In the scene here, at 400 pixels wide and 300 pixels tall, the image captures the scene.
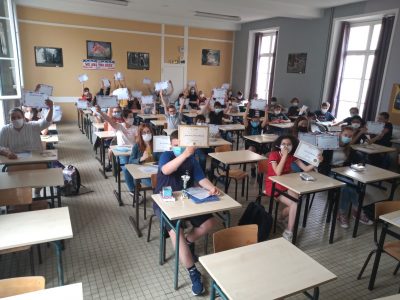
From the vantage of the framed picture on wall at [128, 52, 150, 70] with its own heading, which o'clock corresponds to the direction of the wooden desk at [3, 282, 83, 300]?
The wooden desk is roughly at 12 o'clock from the framed picture on wall.

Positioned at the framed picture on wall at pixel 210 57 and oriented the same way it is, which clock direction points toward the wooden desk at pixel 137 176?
The wooden desk is roughly at 12 o'clock from the framed picture on wall.

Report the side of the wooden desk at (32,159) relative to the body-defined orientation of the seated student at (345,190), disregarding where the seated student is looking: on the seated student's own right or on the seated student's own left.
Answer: on the seated student's own right

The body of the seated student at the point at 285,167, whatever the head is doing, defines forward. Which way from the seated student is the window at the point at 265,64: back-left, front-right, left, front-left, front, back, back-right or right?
back-left

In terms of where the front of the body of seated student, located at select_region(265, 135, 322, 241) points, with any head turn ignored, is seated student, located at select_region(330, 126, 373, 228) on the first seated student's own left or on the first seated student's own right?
on the first seated student's own left

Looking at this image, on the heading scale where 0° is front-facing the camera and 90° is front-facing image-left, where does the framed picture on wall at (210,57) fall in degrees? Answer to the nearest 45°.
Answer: approximately 0°
